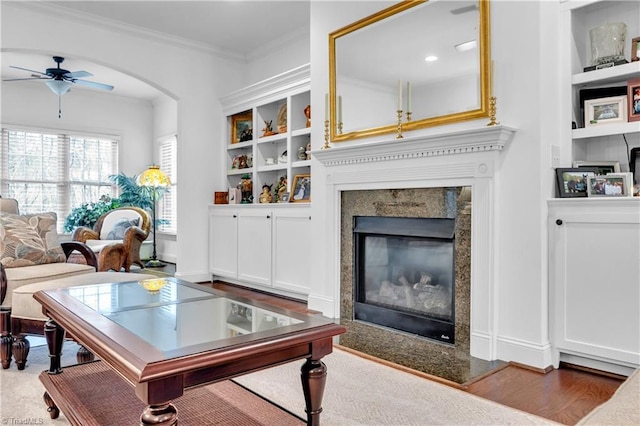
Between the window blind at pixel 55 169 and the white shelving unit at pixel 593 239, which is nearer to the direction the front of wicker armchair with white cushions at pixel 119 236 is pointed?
the white shelving unit

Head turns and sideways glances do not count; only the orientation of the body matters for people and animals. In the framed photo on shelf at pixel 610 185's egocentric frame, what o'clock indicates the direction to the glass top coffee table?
The glass top coffee table is roughly at 1 o'clock from the framed photo on shelf.

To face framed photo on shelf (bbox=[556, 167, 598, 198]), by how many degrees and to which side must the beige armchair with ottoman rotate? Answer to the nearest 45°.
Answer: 0° — it already faces it

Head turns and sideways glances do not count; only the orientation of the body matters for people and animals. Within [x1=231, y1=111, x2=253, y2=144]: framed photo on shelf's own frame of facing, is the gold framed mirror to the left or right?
on its left

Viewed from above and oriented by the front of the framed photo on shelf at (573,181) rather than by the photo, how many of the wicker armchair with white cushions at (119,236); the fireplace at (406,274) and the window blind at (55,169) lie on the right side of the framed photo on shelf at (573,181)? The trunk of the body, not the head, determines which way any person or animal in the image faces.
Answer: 3

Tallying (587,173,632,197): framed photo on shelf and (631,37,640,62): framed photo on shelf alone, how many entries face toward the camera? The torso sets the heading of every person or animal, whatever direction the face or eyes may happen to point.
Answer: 2

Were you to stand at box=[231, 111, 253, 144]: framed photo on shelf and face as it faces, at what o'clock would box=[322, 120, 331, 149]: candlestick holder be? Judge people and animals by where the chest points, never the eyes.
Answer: The candlestick holder is roughly at 10 o'clock from the framed photo on shelf.

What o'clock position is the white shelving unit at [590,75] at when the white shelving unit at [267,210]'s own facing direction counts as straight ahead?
the white shelving unit at [590,75] is roughly at 9 o'clock from the white shelving unit at [267,210].

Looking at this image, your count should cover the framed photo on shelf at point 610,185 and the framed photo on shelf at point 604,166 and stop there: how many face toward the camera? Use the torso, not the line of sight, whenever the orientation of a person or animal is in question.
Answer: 2

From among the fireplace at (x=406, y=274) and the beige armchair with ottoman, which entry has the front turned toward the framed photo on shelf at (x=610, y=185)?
the beige armchair with ottoman
